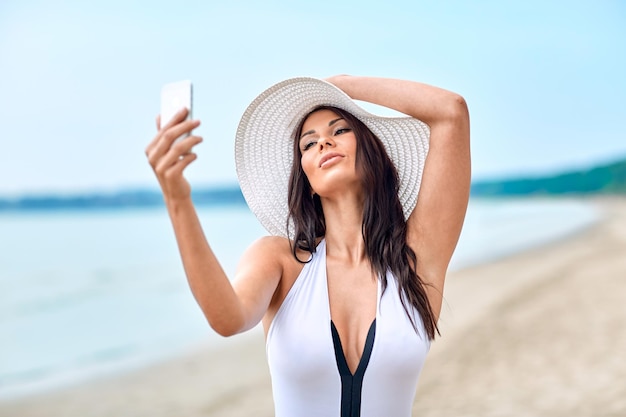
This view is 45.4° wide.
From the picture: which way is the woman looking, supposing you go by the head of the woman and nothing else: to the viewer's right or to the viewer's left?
to the viewer's left

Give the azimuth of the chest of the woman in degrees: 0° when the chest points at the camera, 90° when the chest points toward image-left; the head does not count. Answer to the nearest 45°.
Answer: approximately 0°
